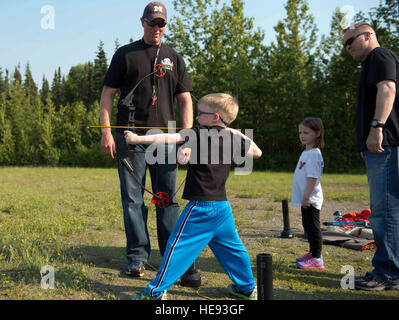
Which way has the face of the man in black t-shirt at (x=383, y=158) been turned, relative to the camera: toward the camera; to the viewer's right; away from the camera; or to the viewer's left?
to the viewer's left

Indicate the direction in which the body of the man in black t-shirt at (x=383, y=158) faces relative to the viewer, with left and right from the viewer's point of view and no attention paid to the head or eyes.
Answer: facing to the left of the viewer

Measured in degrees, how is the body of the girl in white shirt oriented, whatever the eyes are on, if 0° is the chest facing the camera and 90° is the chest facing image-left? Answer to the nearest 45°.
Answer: approximately 90°

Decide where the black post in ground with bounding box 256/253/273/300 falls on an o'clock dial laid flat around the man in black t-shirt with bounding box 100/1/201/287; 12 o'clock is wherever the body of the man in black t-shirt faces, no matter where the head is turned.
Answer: The black post in ground is roughly at 11 o'clock from the man in black t-shirt.

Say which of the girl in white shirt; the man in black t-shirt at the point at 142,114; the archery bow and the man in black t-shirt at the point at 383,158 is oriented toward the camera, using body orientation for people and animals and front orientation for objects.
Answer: the man in black t-shirt at the point at 142,114

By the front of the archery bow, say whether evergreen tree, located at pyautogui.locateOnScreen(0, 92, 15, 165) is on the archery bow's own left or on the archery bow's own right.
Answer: on the archery bow's own right

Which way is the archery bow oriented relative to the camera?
to the viewer's left

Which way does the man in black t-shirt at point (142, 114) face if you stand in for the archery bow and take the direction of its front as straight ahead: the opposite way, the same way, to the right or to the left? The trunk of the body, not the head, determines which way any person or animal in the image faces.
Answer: to the left
